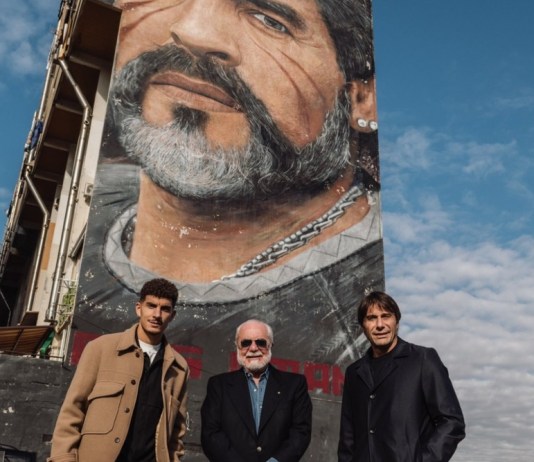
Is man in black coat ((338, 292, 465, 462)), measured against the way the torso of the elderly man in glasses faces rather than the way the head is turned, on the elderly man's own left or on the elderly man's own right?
on the elderly man's own left

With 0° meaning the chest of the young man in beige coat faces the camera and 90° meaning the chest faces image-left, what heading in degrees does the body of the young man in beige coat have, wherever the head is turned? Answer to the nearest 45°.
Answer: approximately 315°

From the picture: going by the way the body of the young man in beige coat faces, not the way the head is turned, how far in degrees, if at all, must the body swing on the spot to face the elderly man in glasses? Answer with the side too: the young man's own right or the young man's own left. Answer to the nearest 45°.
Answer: approximately 45° to the young man's own left

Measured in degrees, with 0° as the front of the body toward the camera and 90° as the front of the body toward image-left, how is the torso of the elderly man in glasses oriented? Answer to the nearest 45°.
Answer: approximately 0°

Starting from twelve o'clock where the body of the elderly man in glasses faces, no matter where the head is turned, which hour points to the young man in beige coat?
The young man in beige coat is roughly at 2 o'clock from the elderly man in glasses.

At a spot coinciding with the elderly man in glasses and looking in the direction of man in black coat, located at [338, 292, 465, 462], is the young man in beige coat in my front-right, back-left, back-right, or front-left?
back-right

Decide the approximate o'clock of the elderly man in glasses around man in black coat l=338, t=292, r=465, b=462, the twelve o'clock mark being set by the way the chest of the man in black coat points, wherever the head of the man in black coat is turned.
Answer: The elderly man in glasses is roughly at 2 o'clock from the man in black coat.
